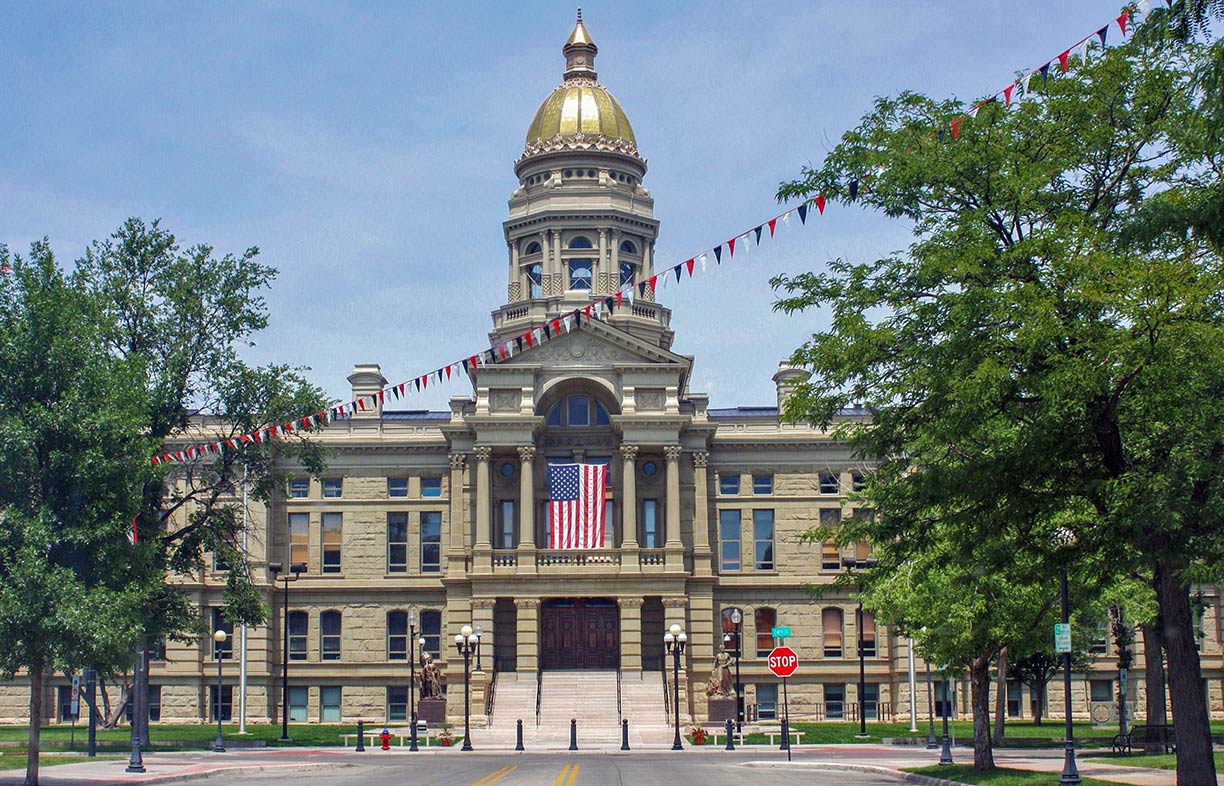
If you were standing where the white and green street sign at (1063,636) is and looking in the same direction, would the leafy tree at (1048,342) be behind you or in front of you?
in front

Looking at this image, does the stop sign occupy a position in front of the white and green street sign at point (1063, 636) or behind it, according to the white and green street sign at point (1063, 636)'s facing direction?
behind

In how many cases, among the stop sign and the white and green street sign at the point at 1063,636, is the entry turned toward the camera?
2

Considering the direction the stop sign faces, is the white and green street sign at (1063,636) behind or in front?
in front

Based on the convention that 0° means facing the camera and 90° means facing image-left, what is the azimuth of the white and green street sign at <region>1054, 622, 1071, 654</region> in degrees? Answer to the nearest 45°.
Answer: approximately 0°

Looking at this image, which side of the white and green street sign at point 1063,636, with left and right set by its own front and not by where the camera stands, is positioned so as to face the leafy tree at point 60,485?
right

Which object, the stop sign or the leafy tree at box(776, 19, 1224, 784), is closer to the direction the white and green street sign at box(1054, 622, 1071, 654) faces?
the leafy tree
